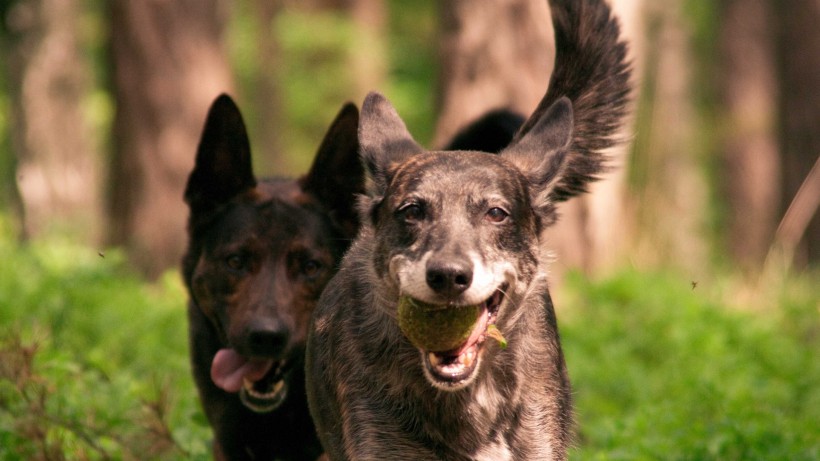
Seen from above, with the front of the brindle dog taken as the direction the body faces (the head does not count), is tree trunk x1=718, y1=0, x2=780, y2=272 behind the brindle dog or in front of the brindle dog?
behind

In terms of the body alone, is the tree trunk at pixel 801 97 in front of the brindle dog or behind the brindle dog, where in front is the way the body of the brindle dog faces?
behind

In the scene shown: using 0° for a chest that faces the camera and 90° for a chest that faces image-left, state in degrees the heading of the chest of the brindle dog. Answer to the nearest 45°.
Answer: approximately 0°

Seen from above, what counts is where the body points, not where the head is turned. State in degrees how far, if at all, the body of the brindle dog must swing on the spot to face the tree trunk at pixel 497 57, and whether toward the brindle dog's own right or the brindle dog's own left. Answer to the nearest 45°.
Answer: approximately 180°

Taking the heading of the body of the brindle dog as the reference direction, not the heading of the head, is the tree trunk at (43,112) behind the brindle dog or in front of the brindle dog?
behind

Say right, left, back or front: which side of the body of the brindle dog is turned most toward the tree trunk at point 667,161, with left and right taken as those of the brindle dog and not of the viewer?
back

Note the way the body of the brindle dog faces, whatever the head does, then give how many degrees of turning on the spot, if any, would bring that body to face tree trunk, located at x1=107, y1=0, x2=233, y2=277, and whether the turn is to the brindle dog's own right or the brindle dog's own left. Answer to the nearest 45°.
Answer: approximately 135° to the brindle dog's own right

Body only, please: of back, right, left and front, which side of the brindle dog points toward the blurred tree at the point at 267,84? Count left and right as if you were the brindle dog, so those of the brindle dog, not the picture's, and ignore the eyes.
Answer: back
